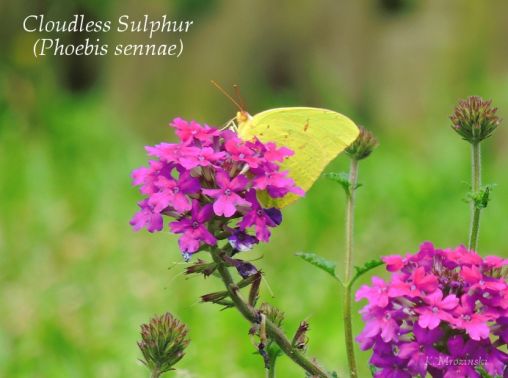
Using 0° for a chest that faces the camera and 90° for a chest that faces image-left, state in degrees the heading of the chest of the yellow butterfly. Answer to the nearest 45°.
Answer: approximately 90°
